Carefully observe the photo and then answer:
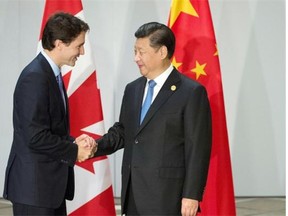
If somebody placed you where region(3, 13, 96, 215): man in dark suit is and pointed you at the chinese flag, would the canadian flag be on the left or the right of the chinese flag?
left

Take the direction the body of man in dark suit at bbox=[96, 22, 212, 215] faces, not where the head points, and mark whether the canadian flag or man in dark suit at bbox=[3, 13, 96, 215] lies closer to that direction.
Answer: the man in dark suit

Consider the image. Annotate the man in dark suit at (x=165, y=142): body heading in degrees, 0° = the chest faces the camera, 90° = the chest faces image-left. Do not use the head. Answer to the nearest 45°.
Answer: approximately 45°

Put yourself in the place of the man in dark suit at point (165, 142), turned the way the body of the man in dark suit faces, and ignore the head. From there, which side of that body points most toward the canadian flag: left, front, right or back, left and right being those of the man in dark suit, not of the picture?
right

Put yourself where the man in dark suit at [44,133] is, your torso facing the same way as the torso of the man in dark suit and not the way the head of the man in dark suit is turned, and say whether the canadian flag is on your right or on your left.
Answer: on your left

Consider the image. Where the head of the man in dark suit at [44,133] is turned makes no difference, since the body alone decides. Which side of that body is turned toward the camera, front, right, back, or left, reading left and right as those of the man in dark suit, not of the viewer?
right

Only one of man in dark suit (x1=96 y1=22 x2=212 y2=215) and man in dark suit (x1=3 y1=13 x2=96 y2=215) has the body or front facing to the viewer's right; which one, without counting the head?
man in dark suit (x1=3 y1=13 x2=96 y2=215)

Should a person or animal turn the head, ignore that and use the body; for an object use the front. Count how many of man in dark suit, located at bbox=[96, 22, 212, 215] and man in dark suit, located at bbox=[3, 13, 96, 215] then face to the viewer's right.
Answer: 1

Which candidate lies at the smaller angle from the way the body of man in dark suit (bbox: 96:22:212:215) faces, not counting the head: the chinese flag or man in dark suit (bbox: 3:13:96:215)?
the man in dark suit

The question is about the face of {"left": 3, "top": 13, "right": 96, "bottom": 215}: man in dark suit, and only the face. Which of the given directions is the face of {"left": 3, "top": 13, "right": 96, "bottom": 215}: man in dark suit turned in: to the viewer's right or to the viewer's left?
to the viewer's right

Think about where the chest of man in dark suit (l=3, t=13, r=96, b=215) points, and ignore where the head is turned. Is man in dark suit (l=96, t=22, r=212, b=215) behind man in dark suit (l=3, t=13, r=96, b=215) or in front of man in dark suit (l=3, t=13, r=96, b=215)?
in front
